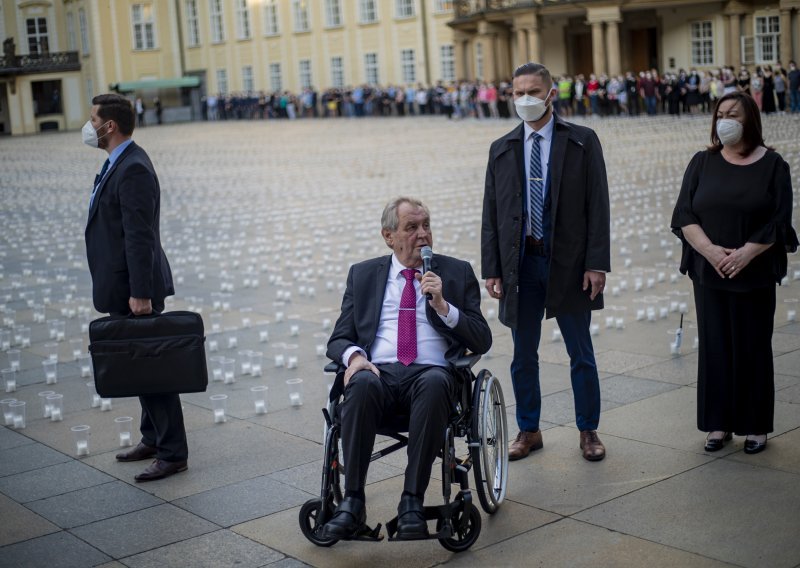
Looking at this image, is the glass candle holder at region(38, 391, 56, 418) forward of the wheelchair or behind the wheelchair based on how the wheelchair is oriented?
behind

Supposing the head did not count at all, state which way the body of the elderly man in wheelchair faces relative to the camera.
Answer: toward the camera

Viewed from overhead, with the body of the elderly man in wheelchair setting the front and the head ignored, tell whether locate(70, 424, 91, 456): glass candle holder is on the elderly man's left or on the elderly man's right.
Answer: on the elderly man's right

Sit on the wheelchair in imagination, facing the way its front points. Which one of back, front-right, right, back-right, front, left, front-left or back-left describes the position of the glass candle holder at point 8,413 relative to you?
back-right

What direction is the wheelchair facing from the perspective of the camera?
toward the camera

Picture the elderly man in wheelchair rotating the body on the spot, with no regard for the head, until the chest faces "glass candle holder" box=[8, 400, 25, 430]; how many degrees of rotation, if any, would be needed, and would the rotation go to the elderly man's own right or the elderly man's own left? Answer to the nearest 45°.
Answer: approximately 135° to the elderly man's own right

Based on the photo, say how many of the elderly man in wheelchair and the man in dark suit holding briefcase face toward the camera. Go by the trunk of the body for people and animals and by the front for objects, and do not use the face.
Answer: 1
